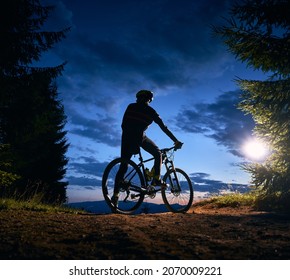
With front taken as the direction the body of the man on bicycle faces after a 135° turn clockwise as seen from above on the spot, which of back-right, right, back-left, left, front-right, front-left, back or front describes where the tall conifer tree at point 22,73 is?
back-right

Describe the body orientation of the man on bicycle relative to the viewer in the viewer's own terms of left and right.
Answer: facing away from the viewer and to the right of the viewer

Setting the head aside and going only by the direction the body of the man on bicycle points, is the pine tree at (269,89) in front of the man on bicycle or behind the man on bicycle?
in front
